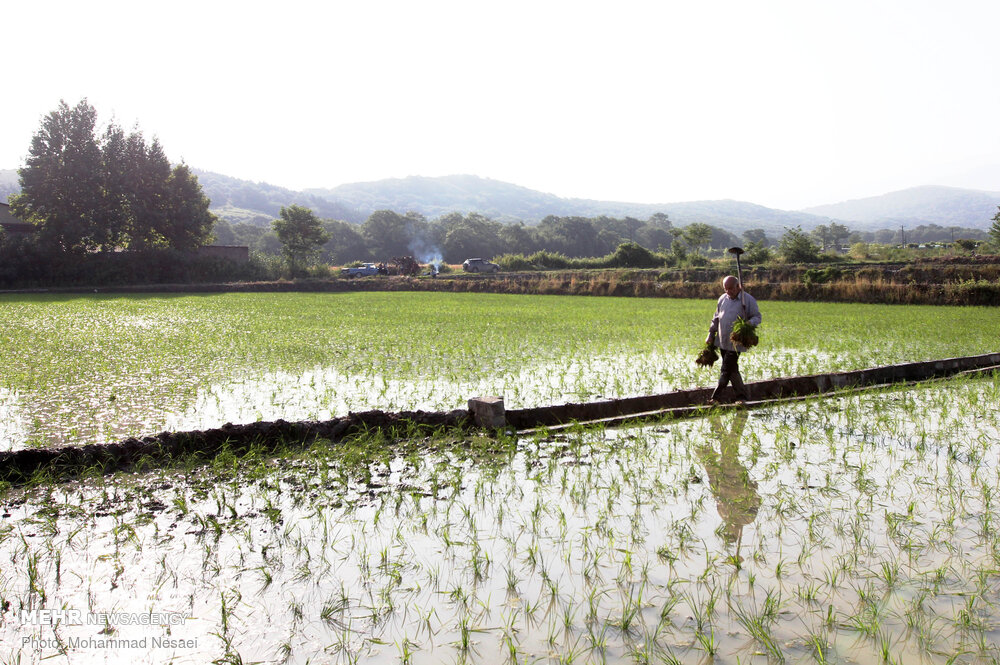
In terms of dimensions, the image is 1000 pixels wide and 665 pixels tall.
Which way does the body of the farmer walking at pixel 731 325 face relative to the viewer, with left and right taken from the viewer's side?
facing the viewer and to the left of the viewer

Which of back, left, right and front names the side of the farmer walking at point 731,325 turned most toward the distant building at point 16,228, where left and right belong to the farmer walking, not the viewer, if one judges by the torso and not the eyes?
right

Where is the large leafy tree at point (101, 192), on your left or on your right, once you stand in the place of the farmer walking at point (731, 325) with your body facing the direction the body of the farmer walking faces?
on your right

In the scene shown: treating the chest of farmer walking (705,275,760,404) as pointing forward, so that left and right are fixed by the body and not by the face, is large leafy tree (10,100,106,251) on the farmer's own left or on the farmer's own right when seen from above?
on the farmer's own right

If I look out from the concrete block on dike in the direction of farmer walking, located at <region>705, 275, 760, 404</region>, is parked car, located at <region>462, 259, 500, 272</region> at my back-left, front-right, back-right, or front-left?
front-left

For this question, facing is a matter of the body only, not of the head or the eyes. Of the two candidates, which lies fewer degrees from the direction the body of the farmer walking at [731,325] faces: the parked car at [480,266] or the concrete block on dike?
the concrete block on dike

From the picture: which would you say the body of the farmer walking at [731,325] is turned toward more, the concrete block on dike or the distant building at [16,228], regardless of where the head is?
the concrete block on dike

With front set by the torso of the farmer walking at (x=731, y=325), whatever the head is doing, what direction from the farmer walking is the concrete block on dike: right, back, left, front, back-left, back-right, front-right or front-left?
front

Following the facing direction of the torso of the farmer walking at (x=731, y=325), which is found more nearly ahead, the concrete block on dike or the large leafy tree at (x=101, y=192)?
the concrete block on dike
